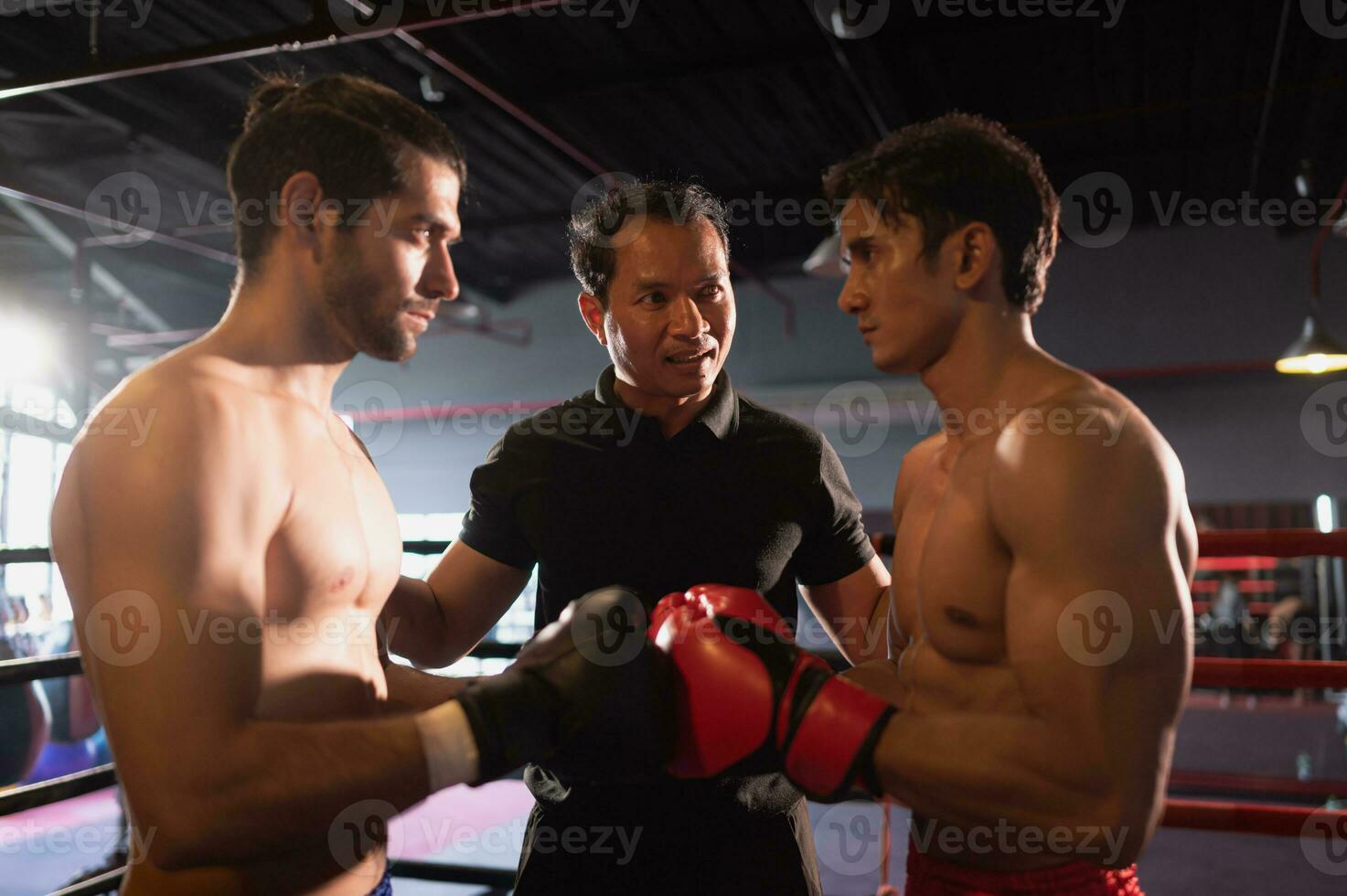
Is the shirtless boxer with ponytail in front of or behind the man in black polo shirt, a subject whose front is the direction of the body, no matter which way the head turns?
in front

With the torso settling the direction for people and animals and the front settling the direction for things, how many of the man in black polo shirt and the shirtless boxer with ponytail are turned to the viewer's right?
1

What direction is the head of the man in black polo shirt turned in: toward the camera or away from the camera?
toward the camera

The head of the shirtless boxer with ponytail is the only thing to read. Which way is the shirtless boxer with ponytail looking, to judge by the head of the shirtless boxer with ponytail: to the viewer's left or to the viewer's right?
to the viewer's right

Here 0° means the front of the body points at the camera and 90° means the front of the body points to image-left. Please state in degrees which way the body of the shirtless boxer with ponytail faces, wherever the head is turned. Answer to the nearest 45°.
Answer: approximately 270°

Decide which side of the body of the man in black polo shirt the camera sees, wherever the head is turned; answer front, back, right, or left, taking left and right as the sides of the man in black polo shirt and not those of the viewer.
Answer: front

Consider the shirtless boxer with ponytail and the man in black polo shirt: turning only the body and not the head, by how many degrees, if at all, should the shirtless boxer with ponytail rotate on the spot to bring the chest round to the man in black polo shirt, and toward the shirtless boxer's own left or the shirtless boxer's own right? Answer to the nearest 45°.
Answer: approximately 45° to the shirtless boxer's own left

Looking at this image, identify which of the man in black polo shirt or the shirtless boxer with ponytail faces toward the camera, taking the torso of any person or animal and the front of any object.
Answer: the man in black polo shirt

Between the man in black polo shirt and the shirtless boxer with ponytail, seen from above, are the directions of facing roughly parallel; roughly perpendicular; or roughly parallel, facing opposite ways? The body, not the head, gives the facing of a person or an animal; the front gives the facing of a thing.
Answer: roughly perpendicular
